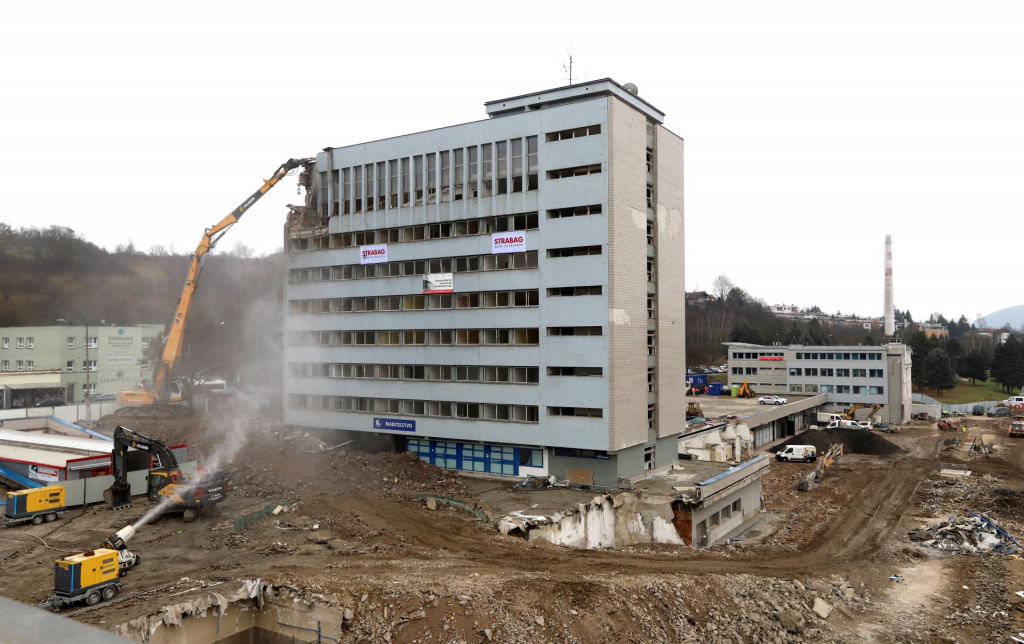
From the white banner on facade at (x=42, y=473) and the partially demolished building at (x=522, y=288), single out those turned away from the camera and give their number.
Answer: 0

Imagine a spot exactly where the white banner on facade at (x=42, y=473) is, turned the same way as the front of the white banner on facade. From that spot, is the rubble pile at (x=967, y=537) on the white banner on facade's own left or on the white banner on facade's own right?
on the white banner on facade's own left

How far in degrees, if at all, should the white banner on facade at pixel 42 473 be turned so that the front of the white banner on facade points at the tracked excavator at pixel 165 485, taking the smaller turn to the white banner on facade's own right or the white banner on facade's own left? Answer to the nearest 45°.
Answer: approximately 90° to the white banner on facade's own left

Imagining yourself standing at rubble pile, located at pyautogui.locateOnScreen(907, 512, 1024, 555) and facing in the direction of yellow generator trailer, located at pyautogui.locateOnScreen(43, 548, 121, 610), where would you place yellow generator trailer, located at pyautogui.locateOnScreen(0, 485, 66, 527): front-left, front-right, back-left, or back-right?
front-right

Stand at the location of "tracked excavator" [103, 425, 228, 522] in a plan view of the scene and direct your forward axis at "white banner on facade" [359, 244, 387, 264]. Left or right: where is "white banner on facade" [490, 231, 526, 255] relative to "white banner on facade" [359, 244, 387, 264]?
right

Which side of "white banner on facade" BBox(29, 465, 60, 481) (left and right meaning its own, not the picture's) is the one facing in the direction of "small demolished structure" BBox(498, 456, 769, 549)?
left

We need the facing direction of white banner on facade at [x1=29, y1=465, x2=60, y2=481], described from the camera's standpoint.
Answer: facing the viewer and to the left of the viewer

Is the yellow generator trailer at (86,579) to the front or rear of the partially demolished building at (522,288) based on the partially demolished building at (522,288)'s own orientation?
to the front

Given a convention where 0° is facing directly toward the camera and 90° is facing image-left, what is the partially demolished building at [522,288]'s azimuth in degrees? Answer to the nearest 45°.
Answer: approximately 45°

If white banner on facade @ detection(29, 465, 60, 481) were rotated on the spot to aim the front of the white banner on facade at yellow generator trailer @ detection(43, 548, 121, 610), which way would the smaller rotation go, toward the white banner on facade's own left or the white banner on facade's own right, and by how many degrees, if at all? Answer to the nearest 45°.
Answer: approximately 45° to the white banner on facade's own left
